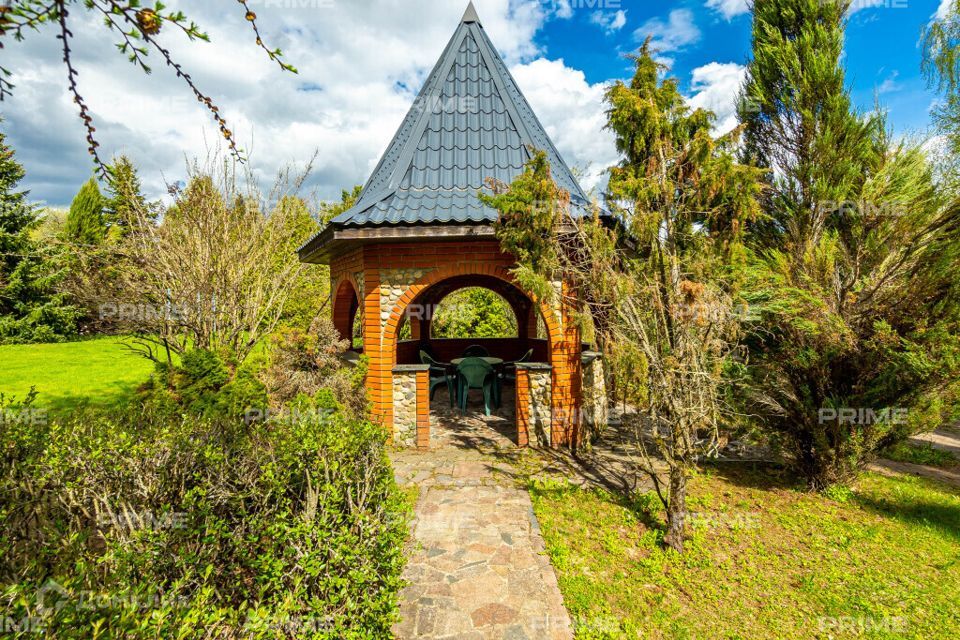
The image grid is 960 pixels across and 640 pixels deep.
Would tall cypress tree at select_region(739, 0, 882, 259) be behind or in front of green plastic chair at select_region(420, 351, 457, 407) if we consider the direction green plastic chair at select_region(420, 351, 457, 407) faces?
in front

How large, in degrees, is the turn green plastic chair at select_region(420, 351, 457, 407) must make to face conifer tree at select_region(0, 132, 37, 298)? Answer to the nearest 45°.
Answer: approximately 135° to its left

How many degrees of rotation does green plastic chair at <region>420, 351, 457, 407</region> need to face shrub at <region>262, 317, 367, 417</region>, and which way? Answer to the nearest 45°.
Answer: approximately 135° to its right

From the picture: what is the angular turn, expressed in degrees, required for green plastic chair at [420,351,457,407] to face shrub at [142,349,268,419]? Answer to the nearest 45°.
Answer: approximately 135° to its right

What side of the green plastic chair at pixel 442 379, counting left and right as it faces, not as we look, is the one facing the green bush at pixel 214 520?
right

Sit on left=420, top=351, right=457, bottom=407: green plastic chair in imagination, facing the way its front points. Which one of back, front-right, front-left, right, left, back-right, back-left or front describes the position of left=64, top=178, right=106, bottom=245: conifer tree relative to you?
back-left

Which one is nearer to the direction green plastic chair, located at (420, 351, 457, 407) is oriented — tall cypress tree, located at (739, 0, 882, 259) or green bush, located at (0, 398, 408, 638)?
the tall cypress tree

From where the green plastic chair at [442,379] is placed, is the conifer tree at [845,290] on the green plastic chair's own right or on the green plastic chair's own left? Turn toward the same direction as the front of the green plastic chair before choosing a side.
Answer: on the green plastic chair's own right

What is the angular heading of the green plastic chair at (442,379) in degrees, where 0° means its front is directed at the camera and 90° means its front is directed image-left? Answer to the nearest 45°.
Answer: approximately 270°
